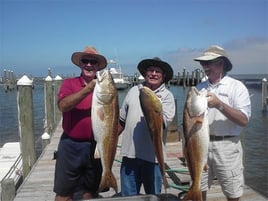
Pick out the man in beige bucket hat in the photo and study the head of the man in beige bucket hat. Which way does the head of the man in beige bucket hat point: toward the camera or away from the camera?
toward the camera

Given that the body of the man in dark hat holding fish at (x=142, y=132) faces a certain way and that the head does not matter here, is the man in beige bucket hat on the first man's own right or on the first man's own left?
on the first man's own left

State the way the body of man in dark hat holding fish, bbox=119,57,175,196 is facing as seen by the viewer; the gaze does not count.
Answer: toward the camera

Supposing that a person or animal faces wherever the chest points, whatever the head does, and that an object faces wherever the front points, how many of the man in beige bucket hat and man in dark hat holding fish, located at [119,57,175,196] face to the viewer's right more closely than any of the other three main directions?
0

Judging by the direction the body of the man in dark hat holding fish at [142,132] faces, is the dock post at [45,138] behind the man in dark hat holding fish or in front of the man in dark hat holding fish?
behind

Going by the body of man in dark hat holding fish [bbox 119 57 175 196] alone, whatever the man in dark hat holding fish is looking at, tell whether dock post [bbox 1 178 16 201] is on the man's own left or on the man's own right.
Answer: on the man's own right

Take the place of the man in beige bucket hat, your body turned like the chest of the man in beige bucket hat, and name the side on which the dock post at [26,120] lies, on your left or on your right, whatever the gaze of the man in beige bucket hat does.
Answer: on your right

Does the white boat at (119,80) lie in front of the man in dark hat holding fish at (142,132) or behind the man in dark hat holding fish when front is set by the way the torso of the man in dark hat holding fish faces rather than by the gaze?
behind

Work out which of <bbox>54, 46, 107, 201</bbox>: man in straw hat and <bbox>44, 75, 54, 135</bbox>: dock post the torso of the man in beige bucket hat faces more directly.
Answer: the man in straw hat
